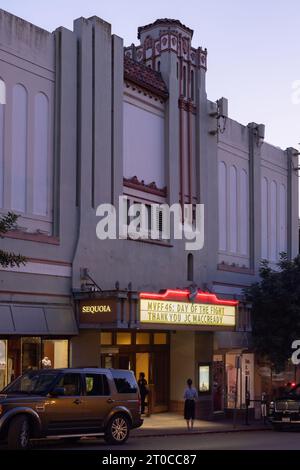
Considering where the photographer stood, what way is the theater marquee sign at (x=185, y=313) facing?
facing the viewer and to the right of the viewer

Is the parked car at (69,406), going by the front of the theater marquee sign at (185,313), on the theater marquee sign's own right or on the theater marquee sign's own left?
on the theater marquee sign's own right

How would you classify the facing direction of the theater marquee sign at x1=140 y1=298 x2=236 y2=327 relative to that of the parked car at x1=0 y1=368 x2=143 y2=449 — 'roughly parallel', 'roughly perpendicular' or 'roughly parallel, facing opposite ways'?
roughly perpendicular

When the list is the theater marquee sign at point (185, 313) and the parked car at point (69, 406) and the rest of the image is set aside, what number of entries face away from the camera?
0

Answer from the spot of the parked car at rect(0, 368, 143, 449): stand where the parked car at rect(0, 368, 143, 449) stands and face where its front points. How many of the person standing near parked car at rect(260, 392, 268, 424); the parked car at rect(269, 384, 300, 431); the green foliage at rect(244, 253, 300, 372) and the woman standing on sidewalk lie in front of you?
0

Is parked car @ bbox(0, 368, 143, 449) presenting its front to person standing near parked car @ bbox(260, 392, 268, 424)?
no

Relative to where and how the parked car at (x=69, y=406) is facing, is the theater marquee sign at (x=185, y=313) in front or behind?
behind

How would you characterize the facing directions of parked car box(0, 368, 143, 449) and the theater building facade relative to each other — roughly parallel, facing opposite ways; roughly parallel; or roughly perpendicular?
roughly perpendicular

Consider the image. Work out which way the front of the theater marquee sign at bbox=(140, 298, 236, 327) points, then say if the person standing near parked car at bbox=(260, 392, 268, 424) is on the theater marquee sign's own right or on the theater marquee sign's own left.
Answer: on the theater marquee sign's own left

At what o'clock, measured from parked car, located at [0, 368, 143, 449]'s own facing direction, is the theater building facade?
The theater building facade is roughly at 5 o'clock from the parked car.

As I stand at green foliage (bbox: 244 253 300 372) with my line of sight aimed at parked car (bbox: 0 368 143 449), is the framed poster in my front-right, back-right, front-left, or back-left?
front-right

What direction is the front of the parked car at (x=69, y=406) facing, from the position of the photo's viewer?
facing the viewer and to the left of the viewer

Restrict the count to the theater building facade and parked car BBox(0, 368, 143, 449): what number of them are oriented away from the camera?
0
